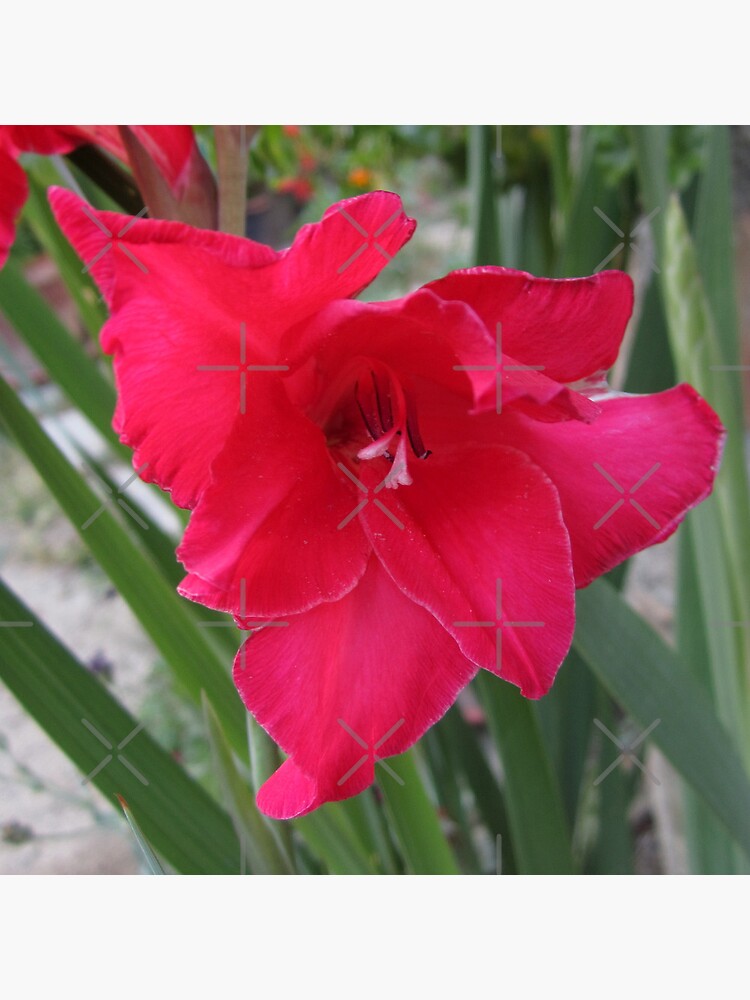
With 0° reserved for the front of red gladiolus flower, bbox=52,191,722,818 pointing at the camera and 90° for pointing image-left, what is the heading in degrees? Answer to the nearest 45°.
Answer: approximately 0°
